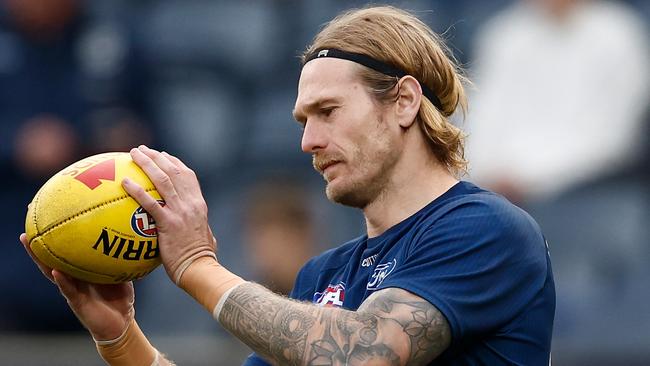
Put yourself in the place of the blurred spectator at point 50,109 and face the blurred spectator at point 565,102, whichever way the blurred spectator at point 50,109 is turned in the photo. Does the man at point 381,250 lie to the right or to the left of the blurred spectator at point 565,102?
right

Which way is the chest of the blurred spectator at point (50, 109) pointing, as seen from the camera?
toward the camera

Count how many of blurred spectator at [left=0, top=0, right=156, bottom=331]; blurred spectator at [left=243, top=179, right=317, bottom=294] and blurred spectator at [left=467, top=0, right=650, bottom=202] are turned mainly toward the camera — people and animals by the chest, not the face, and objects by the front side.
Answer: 3

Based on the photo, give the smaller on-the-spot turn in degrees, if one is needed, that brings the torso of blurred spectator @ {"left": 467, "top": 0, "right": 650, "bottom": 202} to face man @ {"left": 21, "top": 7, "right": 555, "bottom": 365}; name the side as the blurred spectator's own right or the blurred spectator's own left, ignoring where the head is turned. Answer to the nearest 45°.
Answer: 0° — they already face them

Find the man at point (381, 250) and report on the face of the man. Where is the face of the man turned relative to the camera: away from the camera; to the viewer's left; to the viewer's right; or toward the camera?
to the viewer's left

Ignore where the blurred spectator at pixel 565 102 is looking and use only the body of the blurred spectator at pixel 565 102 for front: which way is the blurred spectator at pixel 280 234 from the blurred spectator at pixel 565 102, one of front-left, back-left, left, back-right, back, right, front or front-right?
front-right

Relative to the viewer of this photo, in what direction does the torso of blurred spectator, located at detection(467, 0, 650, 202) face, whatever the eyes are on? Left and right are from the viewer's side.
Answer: facing the viewer

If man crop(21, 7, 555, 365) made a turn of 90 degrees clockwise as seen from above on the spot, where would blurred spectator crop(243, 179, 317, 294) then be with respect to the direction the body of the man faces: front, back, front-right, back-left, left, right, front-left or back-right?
front-right

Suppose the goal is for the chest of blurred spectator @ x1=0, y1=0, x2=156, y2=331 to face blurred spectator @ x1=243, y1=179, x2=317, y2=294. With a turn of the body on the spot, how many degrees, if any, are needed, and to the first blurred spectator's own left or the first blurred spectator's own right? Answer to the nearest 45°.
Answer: approximately 45° to the first blurred spectator's own left

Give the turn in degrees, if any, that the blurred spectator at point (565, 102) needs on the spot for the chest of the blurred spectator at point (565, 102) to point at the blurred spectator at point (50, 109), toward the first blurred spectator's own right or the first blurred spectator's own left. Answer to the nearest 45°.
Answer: approximately 90° to the first blurred spectator's own right

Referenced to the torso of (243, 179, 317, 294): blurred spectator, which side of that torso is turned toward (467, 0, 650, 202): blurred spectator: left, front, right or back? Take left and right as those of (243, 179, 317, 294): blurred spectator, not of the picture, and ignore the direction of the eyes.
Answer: left

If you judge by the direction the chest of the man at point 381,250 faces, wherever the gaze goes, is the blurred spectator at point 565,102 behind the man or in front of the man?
behind
